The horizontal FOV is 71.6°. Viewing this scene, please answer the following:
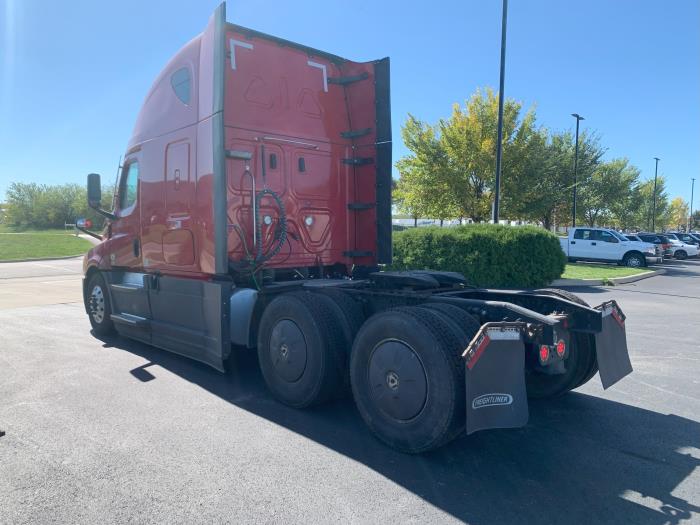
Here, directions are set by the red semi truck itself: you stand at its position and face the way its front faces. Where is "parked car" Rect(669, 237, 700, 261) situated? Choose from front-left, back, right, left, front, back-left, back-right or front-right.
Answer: right

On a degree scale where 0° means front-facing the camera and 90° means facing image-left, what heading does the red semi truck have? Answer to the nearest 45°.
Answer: approximately 135°

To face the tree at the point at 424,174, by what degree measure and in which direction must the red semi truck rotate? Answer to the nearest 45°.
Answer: approximately 45° to its right

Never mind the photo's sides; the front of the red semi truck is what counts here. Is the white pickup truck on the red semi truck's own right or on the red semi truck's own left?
on the red semi truck's own right

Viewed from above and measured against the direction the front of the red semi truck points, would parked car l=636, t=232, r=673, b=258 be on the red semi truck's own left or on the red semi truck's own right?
on the red semi truck's own right

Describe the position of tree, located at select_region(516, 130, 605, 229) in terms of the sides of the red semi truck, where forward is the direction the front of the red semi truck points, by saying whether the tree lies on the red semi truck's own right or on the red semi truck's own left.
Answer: on the red semi truck's own right

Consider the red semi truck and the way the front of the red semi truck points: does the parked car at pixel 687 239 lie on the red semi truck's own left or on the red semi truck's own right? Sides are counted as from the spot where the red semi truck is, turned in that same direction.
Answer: on the red semi truck's own right
